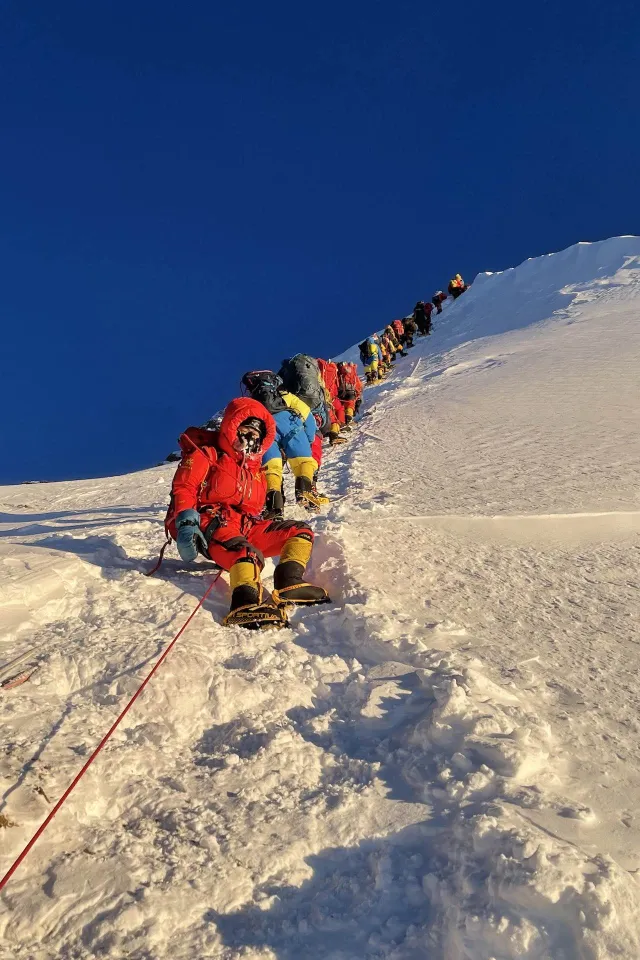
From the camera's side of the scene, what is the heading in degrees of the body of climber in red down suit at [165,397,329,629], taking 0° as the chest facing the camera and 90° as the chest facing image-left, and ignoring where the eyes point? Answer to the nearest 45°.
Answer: approximately 315°

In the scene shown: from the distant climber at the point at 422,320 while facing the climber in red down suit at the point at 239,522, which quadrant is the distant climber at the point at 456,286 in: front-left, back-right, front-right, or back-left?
back-left

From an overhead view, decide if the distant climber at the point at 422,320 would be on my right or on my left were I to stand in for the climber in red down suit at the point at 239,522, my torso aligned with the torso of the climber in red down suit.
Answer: on my left
